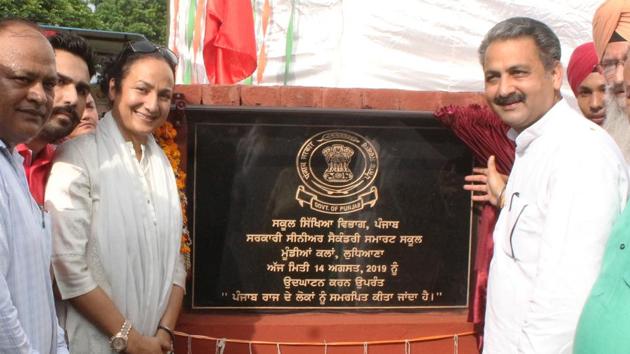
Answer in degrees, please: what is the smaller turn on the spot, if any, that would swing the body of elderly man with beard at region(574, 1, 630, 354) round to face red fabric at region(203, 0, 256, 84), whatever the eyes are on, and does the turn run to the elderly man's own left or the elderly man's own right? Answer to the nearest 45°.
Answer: approximately 90° to the elderly man's own right

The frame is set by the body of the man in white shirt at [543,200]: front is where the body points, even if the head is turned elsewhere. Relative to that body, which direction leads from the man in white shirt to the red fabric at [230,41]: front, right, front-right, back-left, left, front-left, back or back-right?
right

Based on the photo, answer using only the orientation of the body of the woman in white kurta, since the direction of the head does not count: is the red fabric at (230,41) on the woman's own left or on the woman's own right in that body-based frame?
on the woman's own left

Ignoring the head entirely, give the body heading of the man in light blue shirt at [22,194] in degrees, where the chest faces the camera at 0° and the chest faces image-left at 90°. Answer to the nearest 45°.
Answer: approximately 315°

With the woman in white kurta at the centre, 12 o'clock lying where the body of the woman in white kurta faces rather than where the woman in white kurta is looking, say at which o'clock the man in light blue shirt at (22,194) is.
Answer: The man in light blue shirt is roughly at 2 o'clock from the woman in white kurta.
